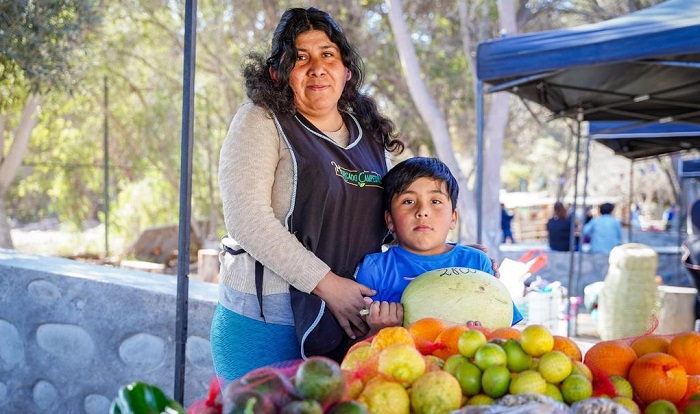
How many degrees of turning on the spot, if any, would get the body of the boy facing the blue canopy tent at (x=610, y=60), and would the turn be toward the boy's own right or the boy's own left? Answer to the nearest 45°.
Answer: approximately 135° to the boy's own left

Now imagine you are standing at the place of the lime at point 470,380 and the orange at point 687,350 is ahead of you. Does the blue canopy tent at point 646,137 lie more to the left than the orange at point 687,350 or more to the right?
left

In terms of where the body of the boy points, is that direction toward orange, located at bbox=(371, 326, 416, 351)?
yes

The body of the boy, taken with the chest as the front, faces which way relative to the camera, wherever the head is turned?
toward the camera

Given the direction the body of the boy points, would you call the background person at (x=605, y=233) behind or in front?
behind

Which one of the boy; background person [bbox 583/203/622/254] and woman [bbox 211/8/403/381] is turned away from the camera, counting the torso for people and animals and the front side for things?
the background person

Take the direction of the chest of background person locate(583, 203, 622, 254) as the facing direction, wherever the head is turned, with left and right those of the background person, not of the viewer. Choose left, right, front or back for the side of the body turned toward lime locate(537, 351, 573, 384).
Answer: back

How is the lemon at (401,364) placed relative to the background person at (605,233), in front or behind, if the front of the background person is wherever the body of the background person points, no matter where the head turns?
behind

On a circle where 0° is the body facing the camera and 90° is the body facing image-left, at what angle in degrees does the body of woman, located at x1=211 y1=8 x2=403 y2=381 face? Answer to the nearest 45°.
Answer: approximately 315°

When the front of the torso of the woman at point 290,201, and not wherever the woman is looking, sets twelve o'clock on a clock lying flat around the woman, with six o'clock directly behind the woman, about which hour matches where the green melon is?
The green melon is roughly at 11 o'clock from the woman.

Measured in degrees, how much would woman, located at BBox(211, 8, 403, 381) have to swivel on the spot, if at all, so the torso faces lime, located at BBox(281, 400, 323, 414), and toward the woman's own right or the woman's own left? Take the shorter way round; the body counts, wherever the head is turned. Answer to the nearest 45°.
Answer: approximately 45° to the woman's own right

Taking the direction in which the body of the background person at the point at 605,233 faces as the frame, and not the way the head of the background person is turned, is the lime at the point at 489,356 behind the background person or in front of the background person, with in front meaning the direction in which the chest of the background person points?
behind
